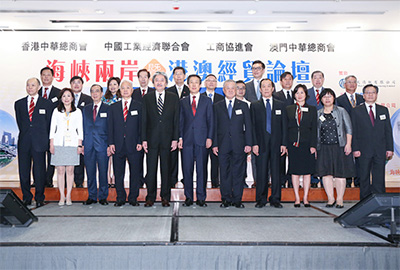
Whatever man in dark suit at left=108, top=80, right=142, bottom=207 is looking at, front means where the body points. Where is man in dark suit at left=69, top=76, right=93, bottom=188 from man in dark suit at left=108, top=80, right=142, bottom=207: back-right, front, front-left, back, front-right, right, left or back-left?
back-right

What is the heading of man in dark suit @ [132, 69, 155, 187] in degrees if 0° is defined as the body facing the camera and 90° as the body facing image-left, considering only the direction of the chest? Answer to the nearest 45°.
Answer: approximately 0°

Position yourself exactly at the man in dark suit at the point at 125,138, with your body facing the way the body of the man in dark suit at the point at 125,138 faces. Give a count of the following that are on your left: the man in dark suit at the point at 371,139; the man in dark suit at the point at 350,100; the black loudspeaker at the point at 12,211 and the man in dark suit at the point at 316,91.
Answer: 3

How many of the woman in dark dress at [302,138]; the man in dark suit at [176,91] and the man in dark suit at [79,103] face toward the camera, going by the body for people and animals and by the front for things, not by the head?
3

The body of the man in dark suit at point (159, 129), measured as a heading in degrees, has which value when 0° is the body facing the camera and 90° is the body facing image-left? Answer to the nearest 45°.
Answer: approximately 0°

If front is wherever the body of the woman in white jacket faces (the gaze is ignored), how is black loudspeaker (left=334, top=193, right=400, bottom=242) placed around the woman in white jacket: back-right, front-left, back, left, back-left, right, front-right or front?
front-left

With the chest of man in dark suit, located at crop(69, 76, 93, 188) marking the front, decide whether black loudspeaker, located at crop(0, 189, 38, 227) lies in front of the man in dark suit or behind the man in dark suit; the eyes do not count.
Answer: in front

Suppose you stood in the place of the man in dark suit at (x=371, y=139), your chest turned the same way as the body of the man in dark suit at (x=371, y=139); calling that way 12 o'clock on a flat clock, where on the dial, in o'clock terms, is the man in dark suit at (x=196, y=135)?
the man in dark suit at (x=196, y=135) is roughly at 2 o'clock from the man in dark suit at (x=371, y=139).

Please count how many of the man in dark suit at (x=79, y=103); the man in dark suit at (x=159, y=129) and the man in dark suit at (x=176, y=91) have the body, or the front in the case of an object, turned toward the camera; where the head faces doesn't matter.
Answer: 3
